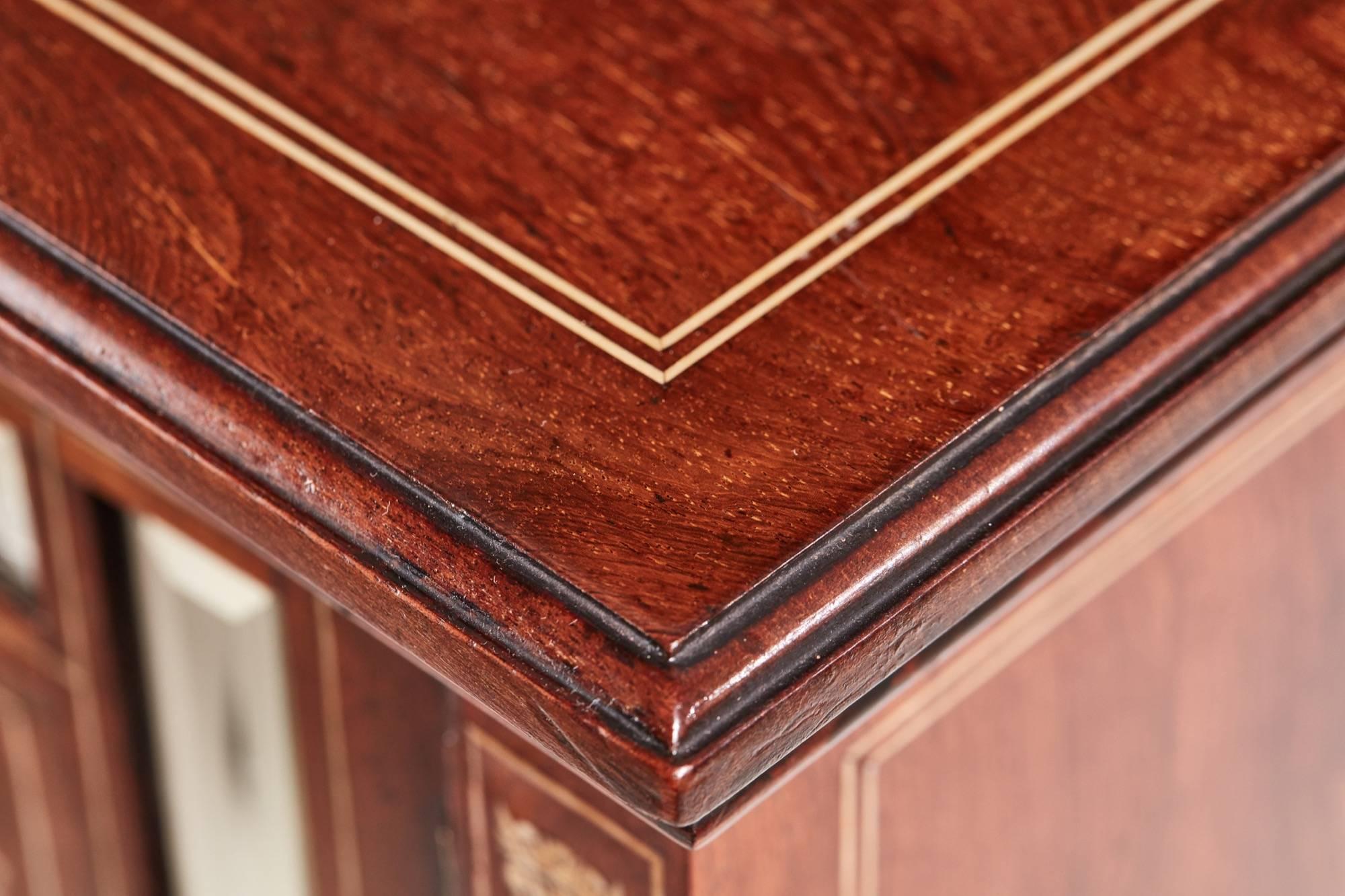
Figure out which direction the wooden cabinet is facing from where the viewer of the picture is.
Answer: facing the viewer and to the left of the viewer
